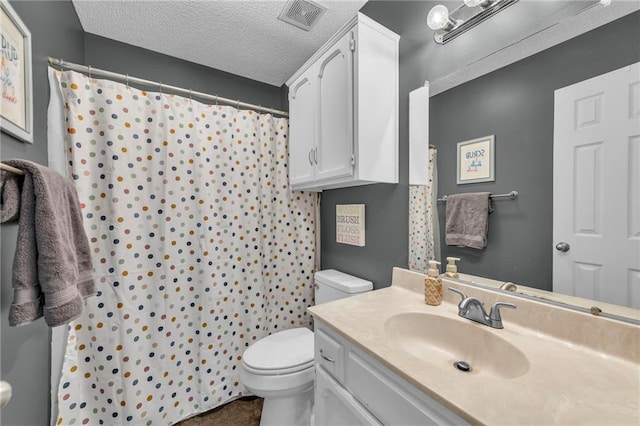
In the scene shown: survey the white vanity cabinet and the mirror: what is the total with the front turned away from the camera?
0

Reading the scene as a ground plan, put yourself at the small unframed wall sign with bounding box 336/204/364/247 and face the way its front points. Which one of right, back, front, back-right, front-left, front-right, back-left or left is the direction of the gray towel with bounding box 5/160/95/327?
front

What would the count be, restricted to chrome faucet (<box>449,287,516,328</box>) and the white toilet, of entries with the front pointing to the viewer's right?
0

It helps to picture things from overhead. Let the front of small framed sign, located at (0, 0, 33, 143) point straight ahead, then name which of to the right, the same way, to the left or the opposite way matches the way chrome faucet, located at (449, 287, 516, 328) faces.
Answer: the opposite way

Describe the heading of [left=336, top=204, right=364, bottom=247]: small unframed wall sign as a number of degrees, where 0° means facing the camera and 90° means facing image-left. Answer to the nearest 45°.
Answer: approximately 45°

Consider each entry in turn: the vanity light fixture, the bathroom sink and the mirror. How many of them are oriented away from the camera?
0

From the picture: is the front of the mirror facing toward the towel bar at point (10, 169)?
yes

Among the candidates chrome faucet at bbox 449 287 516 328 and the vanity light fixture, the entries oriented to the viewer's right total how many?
0

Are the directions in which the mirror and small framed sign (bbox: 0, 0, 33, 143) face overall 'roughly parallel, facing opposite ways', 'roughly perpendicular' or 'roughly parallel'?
roughly parallel, facing opposite ways

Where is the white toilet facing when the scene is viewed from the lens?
facing the viewer and to the left of the viewer

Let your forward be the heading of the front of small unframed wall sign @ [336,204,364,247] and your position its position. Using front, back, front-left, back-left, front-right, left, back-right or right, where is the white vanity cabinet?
front-left

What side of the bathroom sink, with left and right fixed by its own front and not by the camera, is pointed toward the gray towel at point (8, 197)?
front

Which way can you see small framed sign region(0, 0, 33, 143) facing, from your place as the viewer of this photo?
facing the viewer and to the right of the viewer

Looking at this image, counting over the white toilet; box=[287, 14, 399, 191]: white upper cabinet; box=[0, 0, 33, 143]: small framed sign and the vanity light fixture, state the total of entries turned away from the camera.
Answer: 0

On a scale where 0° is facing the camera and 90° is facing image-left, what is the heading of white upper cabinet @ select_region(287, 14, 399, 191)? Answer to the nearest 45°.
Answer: approximately 45°
